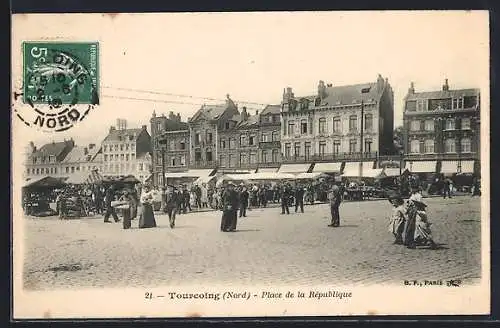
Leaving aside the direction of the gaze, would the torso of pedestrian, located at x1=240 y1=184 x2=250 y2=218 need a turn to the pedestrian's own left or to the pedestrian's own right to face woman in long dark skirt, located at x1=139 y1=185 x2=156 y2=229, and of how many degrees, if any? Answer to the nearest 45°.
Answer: approximately 90° to the pedestrian's own right

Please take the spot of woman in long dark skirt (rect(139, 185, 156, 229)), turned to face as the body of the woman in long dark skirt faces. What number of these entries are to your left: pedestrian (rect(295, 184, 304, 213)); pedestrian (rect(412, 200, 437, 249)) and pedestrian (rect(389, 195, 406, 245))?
3

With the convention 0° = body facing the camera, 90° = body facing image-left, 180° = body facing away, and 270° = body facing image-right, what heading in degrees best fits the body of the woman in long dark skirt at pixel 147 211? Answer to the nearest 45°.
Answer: approximately 0°

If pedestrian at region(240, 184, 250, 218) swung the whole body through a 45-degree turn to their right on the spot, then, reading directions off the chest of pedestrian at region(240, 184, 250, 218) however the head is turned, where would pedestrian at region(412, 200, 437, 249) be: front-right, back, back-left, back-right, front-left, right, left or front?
back-left

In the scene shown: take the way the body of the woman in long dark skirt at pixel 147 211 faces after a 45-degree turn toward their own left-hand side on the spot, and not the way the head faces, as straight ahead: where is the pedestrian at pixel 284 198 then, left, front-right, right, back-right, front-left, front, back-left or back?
front-left

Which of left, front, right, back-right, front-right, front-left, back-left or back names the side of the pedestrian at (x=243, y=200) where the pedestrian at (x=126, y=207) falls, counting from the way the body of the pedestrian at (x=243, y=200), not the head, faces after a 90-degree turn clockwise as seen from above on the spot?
front
